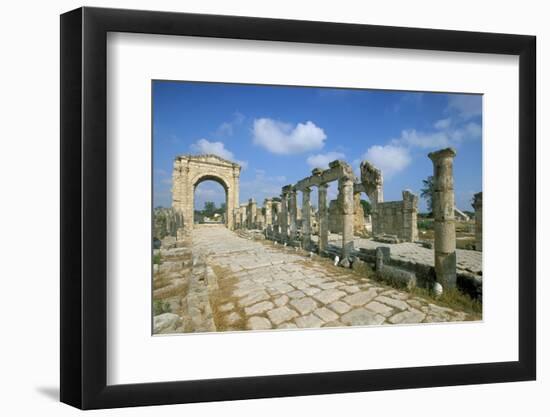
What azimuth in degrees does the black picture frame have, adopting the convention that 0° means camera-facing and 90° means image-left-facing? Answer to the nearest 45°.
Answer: approximately 315°
